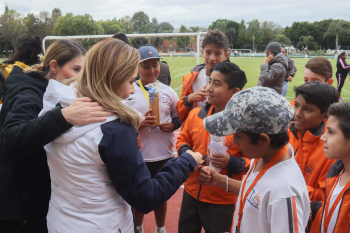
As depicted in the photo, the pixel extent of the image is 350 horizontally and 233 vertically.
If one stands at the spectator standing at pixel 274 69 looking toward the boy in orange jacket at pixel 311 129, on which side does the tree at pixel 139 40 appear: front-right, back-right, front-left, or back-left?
back-right

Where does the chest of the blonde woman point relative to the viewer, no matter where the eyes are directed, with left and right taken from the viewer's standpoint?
facing away from the viewer and to the right of the viewer

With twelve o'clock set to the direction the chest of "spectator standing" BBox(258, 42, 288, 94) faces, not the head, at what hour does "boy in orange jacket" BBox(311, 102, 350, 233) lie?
The boy in orange jacket is roughly at 9 o'clock from the spectator standing.

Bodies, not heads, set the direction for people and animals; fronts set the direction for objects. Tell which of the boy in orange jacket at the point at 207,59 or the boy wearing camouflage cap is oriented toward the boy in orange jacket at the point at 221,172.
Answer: the boy in orange jacket at the point at 207,59

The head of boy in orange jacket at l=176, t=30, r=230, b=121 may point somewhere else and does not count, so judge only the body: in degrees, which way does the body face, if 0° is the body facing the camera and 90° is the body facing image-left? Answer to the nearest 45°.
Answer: approximately 0°

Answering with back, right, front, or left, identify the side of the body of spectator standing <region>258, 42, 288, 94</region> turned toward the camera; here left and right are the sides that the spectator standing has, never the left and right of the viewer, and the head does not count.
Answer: left

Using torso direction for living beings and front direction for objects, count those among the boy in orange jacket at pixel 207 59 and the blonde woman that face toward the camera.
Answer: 1
